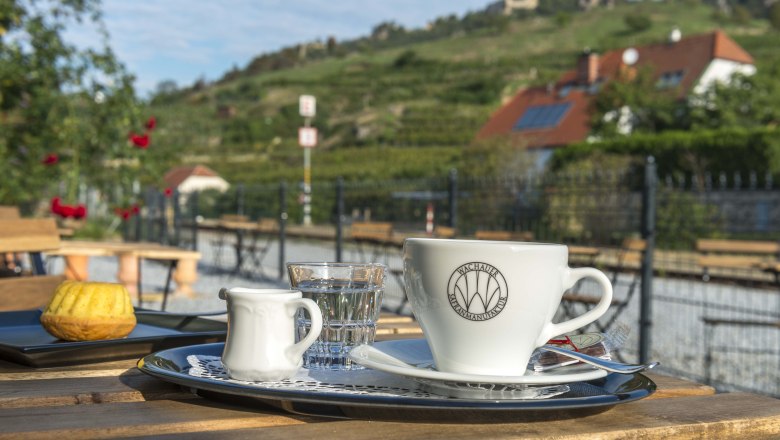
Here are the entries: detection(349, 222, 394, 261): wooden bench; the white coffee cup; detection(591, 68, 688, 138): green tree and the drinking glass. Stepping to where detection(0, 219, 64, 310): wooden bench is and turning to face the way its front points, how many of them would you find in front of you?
2

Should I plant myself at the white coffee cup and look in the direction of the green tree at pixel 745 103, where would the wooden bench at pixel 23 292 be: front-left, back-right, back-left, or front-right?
front-left

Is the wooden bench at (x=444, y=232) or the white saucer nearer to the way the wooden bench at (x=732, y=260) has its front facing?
the white saucer

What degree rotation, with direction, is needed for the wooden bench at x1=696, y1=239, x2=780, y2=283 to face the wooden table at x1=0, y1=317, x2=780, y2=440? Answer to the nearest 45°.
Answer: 0° — it already faces it

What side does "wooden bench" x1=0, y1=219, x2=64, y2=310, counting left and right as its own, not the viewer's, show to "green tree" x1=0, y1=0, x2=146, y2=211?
back

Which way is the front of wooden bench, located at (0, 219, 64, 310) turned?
toward the camera

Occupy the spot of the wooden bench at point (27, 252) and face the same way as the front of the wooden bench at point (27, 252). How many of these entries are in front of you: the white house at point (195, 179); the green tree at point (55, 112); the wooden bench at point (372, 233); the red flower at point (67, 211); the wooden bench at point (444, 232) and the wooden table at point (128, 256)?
0

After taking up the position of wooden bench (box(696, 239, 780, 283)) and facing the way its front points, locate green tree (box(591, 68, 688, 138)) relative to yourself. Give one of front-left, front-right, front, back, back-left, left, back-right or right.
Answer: back

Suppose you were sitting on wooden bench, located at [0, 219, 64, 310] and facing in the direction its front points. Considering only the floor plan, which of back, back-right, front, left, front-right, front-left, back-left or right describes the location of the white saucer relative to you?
front

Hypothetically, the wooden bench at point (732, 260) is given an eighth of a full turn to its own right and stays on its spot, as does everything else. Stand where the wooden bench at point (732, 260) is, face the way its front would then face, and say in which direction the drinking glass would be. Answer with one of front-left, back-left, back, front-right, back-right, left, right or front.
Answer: front-left

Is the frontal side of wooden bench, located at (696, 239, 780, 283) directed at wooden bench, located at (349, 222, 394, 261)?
no

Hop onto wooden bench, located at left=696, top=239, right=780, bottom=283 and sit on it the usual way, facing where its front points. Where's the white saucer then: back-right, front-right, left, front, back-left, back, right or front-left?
front

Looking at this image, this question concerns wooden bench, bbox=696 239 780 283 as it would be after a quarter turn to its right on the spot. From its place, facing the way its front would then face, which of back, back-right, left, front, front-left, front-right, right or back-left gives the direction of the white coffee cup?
left

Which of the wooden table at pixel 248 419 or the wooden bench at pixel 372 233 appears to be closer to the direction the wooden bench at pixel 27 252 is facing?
the wooden table

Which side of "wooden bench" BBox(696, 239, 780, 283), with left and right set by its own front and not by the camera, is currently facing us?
front

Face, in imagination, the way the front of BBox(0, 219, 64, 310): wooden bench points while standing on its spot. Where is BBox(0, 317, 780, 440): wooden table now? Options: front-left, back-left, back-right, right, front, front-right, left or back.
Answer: front
